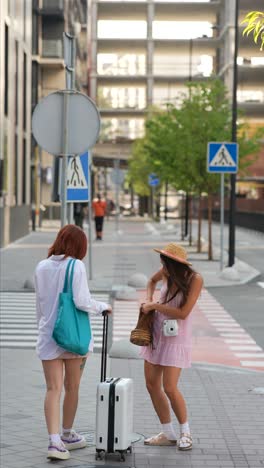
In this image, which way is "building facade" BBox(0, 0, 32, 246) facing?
to the viewer's right

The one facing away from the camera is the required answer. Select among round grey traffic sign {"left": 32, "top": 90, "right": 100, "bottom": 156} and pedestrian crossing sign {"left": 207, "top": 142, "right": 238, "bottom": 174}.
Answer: the round grey traffic sign

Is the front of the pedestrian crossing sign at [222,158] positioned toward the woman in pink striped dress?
yes

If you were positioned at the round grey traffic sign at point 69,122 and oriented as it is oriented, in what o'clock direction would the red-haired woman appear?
The red-haired woman is roughly at 6 o'clock from the round grey traffic sign.

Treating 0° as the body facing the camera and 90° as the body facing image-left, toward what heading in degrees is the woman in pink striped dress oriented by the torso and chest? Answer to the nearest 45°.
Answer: approximately 45°

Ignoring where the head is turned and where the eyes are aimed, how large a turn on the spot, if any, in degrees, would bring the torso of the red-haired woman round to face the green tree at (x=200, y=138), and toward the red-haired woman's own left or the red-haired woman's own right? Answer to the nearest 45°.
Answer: approximately 45° to the red-haired woman's own left

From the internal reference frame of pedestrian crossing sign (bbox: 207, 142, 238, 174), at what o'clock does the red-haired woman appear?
The red-haired woman is roughly at 12 o'clock from the pedestrian crossing sign.

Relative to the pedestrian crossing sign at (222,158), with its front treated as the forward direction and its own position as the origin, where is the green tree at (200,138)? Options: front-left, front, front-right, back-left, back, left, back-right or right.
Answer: back

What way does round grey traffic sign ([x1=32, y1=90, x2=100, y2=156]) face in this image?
away from the camera
